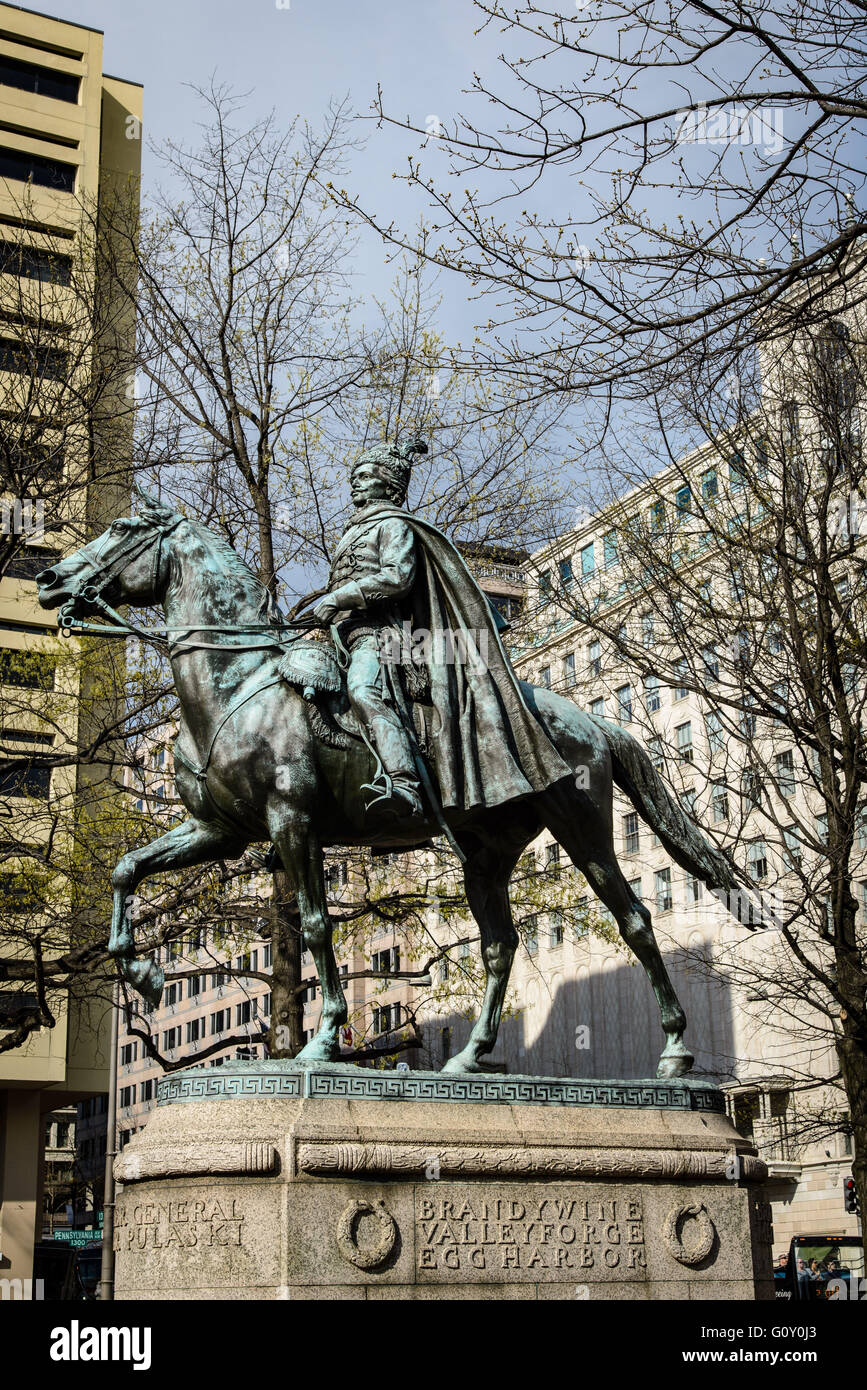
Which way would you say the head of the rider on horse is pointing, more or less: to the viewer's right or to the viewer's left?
to the viewer's left

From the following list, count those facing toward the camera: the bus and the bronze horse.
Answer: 1

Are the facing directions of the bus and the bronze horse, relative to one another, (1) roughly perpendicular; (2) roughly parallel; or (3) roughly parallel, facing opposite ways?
roughly perpendicular

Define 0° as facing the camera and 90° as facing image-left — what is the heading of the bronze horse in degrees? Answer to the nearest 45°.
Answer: approximately 90°

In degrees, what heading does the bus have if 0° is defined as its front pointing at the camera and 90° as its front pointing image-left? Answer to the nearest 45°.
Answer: approximately 0°
